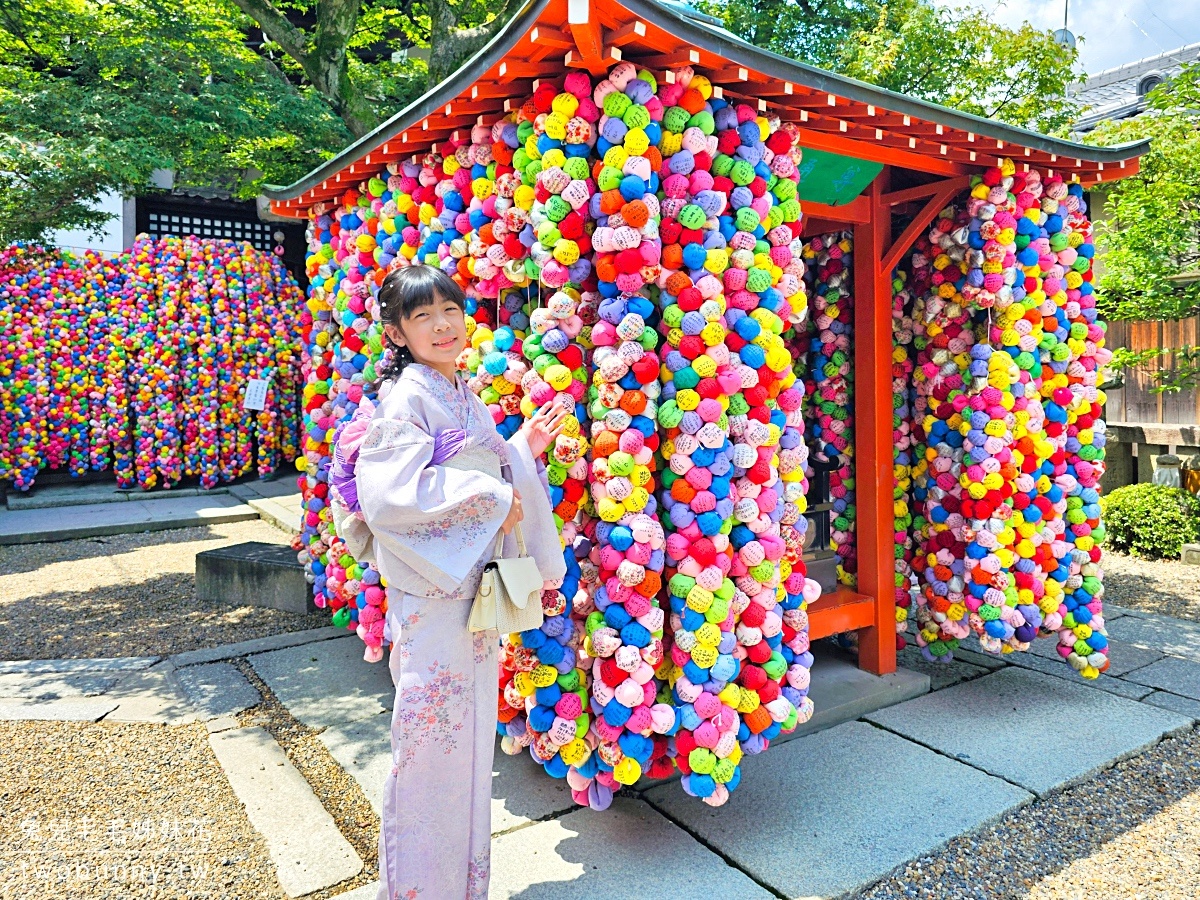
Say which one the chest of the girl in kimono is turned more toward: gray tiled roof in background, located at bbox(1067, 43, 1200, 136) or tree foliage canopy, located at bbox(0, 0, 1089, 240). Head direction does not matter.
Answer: the gray tiled roof in background

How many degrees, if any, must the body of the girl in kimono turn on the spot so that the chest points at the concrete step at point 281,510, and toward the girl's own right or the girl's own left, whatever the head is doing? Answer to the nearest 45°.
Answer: approximately 135° to the girl's own left

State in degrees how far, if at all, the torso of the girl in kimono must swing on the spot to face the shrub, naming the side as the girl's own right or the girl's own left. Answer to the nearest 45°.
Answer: approximately 90° to the girl's own left

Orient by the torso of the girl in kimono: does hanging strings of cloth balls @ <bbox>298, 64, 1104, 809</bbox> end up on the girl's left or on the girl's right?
on the girl's left

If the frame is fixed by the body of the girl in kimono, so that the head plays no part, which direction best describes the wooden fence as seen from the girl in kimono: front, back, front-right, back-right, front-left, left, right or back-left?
left

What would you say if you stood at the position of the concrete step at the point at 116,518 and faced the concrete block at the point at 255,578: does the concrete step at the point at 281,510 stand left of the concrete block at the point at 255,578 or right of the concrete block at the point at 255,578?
left

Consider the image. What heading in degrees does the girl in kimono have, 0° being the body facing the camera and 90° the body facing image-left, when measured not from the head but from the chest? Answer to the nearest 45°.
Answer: approximately 315°

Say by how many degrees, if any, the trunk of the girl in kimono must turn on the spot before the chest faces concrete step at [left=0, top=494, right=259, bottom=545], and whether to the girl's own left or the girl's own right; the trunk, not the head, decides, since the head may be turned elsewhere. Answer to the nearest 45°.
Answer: approximately 180°

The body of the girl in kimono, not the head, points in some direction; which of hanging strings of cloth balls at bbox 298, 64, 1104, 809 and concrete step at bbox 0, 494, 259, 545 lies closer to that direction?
the hanging strings of cloth balls

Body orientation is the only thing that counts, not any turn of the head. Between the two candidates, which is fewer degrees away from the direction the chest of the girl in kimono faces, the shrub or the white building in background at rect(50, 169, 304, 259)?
the shrub
